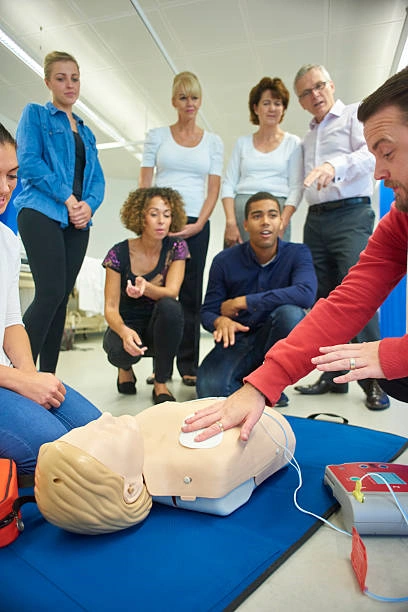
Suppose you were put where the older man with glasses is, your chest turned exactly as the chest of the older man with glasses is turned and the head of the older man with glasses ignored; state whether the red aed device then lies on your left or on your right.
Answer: on your left

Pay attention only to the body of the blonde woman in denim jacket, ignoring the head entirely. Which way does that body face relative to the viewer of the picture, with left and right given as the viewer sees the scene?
facing the viewer and to the right of the viewer

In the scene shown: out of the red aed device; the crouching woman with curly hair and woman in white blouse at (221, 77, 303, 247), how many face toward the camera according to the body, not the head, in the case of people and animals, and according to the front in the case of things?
3

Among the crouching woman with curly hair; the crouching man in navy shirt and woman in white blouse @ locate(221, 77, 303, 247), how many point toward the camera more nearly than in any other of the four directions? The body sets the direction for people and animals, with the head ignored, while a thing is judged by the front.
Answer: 3

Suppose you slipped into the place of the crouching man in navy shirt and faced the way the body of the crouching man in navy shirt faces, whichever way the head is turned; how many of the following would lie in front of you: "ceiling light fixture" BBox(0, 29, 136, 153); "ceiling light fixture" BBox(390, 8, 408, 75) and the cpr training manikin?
1

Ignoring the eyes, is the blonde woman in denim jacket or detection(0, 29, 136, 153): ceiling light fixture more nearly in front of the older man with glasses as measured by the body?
the blonde woman in denim jacket

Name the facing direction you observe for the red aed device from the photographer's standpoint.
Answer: facing the viewer

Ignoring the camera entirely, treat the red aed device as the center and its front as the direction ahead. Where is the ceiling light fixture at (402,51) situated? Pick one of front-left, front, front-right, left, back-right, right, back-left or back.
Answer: back

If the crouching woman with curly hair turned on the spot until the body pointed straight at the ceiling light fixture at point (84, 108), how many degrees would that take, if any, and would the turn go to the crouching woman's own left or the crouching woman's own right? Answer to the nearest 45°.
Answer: approximately 180°

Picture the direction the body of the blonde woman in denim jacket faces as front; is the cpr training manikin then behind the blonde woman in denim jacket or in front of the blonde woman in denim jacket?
in front

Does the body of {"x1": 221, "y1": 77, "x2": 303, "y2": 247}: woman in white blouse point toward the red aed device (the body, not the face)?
yes

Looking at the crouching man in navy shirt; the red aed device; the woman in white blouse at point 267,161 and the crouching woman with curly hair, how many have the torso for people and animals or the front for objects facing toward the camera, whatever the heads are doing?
4

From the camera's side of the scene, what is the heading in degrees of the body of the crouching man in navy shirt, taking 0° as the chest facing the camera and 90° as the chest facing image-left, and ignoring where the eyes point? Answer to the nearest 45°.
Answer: approximately 0°
